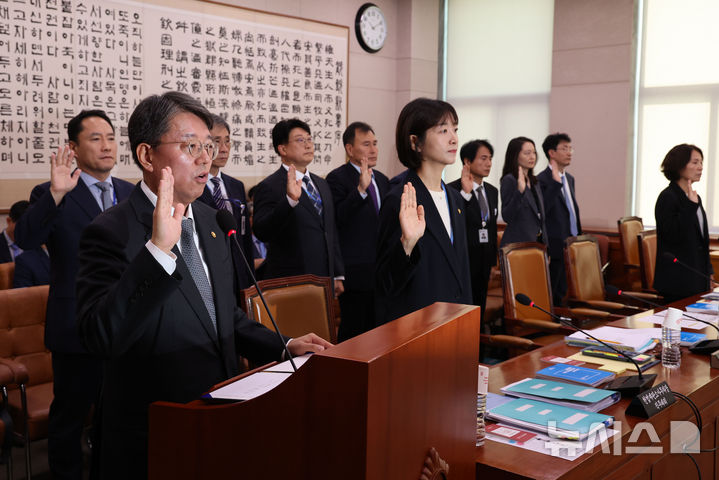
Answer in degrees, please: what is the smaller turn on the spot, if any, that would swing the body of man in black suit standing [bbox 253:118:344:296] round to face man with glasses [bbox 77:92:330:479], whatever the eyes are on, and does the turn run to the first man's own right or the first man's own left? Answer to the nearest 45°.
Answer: approximately 45° to the first man's own right

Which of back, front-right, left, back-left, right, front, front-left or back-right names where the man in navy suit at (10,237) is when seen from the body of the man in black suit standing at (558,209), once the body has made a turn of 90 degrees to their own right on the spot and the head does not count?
front

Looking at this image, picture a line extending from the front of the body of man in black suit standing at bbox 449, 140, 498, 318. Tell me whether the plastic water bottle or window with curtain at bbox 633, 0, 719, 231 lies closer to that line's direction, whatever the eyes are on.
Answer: the plastic water bottle

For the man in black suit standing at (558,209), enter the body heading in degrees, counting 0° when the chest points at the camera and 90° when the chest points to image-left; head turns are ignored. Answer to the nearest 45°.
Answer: approximately 315°

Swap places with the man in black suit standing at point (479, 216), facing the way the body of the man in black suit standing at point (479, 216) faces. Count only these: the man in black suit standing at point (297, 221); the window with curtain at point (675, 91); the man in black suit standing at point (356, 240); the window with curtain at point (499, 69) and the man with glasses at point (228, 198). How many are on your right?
3

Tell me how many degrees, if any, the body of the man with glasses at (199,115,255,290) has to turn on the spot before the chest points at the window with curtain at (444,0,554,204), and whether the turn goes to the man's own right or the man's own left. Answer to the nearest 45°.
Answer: approximately 90° to the man's own left
